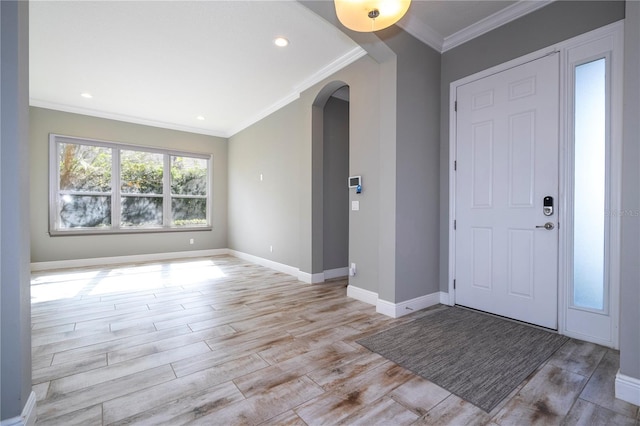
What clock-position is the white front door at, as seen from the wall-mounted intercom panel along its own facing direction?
The white front door is roughly at 8 o'clock from the wall-mounted intercom panel.

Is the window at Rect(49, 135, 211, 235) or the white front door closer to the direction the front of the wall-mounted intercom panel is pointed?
the window

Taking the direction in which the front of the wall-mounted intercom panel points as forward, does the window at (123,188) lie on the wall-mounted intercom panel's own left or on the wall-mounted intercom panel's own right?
on the wall-mounted intercom panel's own right

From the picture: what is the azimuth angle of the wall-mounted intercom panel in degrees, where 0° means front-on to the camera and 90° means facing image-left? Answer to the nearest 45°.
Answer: approximately 45°
